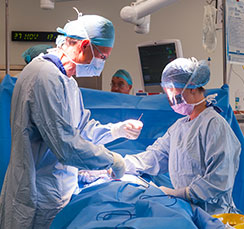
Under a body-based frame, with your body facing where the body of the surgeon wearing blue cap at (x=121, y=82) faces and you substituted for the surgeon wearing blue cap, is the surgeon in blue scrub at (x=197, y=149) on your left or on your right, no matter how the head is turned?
on your left

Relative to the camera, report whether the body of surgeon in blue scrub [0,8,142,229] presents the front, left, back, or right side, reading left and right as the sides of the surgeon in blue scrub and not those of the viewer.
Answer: right

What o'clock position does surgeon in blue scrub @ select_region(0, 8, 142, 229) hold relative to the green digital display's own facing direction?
The surgeon in blue scrub is roughly at 12 o'clock from the green digital display.

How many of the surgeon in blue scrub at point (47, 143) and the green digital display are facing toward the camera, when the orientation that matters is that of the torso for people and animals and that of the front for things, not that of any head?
1

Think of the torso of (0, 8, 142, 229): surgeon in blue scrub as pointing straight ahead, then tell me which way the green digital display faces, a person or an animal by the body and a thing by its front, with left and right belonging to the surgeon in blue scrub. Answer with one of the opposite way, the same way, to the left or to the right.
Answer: to the right

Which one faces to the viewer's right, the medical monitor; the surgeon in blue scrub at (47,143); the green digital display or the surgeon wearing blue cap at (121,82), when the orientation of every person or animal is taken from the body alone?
the surgeon in blue scrub

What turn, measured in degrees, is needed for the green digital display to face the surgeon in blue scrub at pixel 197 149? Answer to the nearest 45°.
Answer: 0° — it already faces them

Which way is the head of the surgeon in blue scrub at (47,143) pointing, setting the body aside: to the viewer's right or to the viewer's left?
to the viewer's right
